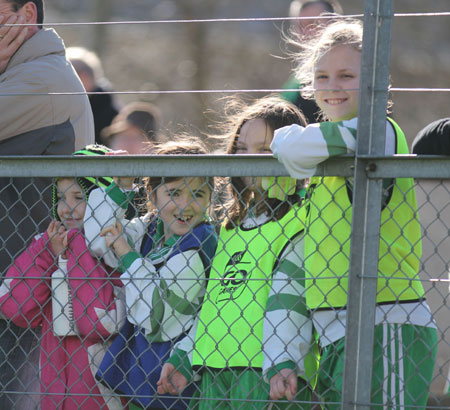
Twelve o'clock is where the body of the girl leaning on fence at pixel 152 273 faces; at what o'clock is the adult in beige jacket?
The adult in beige jacket is roughly at 3 o'clock from the girl leaning on fence.

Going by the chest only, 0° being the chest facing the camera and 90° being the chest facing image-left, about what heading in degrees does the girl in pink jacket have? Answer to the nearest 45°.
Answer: approximately 0°

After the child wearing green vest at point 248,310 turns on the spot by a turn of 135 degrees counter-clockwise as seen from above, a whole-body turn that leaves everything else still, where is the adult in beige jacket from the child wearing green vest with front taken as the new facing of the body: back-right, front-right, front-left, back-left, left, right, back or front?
back-left

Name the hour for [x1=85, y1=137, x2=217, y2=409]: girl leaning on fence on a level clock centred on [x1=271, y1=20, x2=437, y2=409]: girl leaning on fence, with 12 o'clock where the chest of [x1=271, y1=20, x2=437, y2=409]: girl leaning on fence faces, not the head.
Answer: [x1=85, y1=137, x2=217, y2=409]: girl leaning on fence is roughly at 2 o'clock from [x1=271, y1=20, x2=437, y2=409]: girl leaning on fence.

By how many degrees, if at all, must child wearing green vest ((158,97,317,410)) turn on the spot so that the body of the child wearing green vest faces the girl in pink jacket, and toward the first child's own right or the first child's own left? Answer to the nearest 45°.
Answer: approximately 45° to the first child's own right

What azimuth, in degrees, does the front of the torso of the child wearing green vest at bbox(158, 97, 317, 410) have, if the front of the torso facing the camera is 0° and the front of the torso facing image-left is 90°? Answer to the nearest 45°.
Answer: approximately 45°

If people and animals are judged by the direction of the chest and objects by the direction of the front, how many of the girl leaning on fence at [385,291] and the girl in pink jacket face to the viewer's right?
0

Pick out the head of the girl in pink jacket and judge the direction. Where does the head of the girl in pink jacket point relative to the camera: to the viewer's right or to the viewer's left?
to the viewer's right
